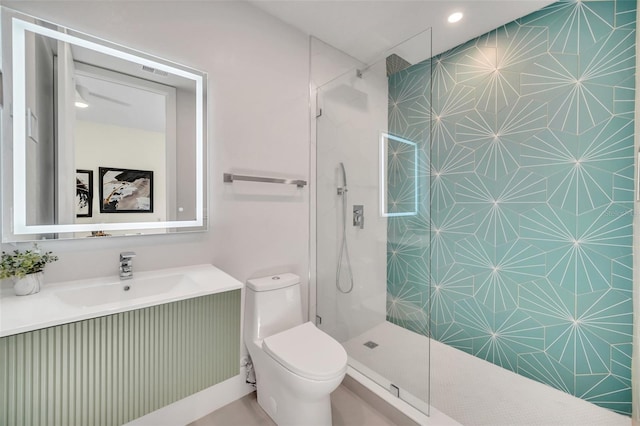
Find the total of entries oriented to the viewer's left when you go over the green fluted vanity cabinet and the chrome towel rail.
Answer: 0

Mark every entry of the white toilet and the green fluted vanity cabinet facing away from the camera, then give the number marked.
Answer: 0

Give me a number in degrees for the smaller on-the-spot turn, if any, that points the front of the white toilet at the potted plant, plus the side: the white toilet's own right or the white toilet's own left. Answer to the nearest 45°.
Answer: approximately 135° to the white toilet's own right

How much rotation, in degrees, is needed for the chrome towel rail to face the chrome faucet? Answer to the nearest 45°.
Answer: approximately 90° to its right

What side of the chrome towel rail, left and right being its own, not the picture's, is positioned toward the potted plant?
right

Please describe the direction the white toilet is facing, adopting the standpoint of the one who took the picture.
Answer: facing the viewer and to the right of the viewer

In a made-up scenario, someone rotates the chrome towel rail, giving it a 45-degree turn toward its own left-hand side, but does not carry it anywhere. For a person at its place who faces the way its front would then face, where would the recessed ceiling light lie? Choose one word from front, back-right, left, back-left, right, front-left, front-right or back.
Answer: front

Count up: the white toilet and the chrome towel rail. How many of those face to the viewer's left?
0

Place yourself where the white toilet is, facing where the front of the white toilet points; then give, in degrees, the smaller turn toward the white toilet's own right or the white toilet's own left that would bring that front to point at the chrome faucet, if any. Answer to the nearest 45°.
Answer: approximately 135° to the white toilet's own right

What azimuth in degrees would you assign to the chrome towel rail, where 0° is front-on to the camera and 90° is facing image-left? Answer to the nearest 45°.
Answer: approximately 315°
